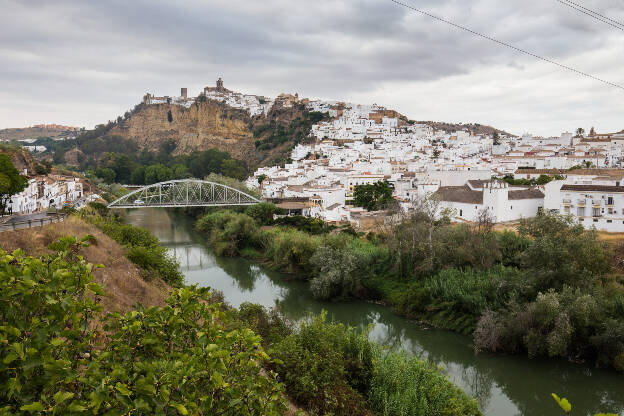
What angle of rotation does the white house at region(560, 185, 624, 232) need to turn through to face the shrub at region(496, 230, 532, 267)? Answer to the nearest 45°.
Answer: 0° — it already faces it

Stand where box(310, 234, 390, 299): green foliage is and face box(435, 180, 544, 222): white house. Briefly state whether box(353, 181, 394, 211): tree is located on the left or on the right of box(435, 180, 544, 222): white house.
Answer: left

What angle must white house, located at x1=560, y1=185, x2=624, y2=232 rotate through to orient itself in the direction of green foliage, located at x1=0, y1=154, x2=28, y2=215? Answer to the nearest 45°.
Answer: approximately 45° to its right

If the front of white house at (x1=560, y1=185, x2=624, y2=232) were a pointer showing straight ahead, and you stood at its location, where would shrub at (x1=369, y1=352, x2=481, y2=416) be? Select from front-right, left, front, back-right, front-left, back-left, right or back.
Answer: front

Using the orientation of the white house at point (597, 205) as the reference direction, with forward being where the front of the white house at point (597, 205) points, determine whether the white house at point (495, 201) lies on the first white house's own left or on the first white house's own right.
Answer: on the first white house's own right

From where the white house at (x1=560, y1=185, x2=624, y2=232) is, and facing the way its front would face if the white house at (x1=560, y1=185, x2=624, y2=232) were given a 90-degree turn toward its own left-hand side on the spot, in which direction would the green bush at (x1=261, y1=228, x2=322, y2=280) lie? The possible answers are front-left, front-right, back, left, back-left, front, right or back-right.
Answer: back-right

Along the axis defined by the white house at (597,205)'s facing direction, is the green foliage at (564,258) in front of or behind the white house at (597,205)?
in front

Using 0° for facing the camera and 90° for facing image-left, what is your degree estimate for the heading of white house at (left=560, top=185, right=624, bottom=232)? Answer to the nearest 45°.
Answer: approximately 0°

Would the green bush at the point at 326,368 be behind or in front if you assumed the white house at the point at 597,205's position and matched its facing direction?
in front

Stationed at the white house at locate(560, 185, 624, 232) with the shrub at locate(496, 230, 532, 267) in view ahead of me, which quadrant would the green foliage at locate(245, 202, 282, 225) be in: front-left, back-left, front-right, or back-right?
front-right

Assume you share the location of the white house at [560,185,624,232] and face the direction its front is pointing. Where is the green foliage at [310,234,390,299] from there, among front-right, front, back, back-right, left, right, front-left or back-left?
front-right

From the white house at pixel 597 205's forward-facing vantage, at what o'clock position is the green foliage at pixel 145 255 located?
The green foliage is roughly at 1 o'clock from the white house.

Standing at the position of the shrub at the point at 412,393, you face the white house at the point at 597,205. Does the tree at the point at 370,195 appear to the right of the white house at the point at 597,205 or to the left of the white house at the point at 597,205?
left
